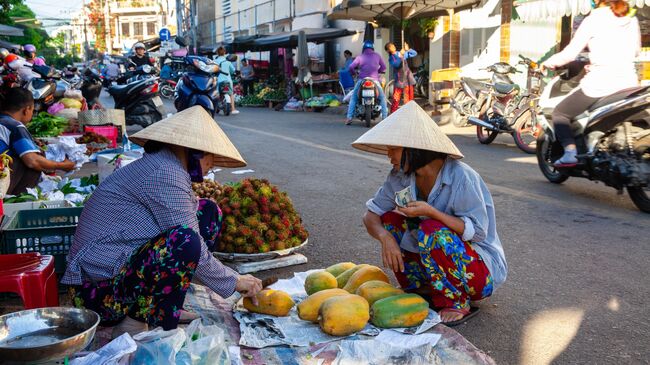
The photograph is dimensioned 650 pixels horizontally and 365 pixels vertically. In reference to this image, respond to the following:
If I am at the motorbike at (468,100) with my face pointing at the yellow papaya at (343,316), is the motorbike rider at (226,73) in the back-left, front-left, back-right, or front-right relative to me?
back-right

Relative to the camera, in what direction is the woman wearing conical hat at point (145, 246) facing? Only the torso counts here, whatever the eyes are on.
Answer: to the viewer's right

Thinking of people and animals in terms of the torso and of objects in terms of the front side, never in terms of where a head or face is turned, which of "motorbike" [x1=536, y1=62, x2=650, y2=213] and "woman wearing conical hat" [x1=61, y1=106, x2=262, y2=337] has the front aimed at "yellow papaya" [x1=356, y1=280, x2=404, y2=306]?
the woman wearing conical hat

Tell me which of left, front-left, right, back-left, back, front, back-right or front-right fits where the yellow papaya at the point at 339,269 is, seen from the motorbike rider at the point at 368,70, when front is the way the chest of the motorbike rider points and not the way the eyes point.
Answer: back

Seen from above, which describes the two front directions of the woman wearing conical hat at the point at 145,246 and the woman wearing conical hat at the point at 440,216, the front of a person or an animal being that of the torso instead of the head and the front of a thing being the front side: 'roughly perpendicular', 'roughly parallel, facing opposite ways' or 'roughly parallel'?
roughly parallel, facing opposite ways

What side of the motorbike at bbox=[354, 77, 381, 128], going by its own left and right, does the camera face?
back

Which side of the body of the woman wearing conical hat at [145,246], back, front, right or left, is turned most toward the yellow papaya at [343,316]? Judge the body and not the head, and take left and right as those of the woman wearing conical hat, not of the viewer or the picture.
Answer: front

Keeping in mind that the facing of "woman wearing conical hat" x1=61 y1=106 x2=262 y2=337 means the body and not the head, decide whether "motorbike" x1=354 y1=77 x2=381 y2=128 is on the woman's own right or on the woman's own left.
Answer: on the woman's own left

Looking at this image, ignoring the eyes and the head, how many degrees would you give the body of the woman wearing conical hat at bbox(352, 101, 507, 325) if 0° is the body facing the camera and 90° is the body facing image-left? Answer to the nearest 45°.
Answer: approximately 45°

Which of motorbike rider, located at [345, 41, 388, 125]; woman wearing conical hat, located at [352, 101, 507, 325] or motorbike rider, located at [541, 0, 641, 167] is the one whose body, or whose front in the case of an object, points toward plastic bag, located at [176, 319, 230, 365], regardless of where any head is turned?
the woman wearing conical hat

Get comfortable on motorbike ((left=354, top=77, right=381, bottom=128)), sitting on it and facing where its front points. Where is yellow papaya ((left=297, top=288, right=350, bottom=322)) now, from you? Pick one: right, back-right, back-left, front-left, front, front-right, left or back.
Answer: back

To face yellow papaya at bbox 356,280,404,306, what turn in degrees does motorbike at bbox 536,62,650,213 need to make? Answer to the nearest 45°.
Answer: approximately 135° to its left

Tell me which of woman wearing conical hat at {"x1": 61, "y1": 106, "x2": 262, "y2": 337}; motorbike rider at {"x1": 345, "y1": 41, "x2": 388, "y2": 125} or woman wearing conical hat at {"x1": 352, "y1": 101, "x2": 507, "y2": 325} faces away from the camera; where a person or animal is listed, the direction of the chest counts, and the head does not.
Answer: the motorbike rider

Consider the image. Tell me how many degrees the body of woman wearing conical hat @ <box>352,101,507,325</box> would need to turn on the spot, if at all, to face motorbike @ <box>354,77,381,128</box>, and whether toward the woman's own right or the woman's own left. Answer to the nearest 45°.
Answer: approximately 135° to the woman's own right

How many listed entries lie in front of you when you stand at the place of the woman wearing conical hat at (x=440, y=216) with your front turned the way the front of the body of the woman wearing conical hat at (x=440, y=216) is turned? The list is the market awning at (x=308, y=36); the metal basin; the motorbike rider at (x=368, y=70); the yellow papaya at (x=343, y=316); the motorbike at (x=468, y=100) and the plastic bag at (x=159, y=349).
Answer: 3

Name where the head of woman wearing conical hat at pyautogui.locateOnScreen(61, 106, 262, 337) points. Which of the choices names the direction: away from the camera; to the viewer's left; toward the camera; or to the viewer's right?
to the viewer's right

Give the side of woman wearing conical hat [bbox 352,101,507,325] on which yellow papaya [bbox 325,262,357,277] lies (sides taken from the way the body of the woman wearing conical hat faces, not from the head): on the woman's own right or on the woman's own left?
on the woman's own right
